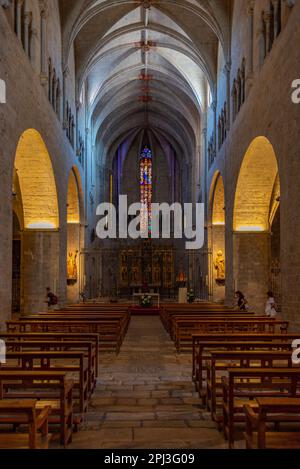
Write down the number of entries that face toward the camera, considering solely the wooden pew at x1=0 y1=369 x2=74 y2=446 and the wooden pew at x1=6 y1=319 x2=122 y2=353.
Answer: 0

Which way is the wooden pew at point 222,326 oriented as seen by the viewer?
away from the camera

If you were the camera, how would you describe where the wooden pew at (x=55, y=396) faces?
facing away from the viewer

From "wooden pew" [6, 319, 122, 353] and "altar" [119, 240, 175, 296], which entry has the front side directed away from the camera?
the wooden pew

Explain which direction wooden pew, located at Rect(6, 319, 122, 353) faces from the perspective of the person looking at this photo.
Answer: facing away from the viewer

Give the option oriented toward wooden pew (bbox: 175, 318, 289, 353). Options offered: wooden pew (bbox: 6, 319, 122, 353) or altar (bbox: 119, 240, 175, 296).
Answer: the altar

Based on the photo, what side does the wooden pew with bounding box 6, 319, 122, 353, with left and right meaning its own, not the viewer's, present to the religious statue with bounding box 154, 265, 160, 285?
front

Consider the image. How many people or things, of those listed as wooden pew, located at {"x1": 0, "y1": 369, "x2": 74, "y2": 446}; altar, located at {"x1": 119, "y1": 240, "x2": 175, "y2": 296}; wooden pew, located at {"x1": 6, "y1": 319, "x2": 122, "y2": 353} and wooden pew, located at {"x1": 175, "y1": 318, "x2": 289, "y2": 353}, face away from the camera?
3

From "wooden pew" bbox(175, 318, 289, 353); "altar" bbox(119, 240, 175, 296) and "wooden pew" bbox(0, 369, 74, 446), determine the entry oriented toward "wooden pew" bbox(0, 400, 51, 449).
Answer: the altar

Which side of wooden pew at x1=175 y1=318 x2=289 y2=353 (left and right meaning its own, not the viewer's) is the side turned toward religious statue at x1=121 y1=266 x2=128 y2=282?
front

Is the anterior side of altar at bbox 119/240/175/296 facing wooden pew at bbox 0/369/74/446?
yes

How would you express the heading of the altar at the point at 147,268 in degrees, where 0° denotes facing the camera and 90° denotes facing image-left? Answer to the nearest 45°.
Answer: approximately 0°

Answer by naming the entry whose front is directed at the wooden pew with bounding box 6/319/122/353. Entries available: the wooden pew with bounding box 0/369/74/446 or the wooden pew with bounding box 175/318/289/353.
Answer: the wooden pew with bounding box 0/369/74/446
